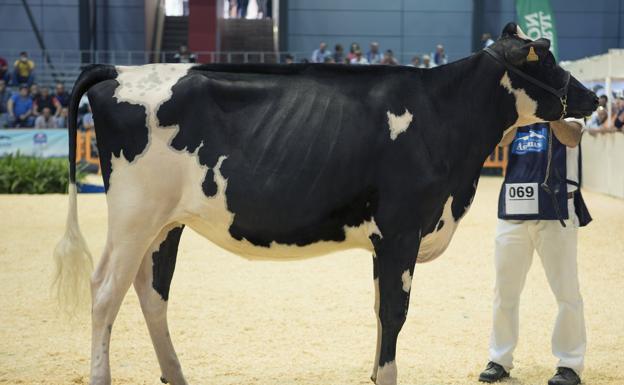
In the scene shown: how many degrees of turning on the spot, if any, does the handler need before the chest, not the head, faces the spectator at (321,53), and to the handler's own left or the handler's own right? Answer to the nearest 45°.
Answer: approximately 135° to the handler's own right

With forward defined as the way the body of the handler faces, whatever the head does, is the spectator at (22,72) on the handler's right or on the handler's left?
on the handler's right

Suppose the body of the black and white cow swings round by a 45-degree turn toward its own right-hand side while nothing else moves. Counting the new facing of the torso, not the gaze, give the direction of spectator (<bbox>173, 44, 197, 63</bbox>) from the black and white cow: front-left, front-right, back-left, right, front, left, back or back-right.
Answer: back-left

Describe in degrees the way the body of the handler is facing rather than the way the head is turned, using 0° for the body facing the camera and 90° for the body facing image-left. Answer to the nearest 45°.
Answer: approximately 45°

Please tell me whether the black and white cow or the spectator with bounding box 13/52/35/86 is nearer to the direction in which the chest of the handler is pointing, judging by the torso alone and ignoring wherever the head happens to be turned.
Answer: the black and white cow

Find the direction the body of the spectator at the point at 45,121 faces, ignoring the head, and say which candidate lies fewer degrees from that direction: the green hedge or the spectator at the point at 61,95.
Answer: the green hedge

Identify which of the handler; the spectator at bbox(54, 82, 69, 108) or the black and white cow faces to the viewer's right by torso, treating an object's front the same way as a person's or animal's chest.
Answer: the black and white cow

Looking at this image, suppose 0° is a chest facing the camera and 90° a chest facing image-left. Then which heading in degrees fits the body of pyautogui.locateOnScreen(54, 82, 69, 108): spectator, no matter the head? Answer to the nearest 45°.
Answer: approximately 0°

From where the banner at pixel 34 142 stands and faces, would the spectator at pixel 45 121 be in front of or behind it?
behind

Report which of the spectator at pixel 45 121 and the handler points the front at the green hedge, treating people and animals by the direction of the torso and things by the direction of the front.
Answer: the spectator

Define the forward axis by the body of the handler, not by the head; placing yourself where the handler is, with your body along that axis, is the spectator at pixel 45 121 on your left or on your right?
on your right

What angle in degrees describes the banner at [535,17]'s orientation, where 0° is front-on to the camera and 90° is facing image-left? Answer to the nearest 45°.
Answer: approximately 0°
